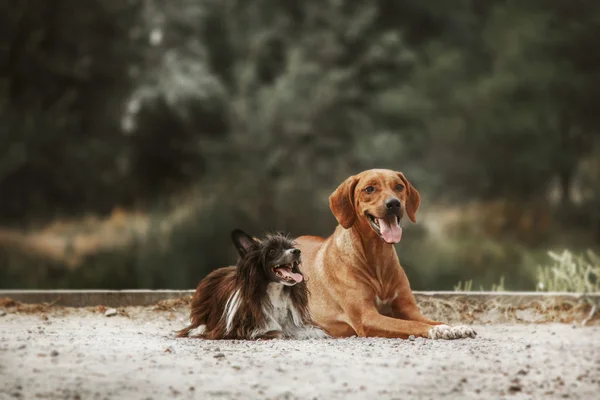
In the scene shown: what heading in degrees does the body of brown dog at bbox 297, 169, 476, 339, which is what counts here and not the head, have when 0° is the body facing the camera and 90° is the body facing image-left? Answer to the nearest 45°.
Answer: approximately 315°

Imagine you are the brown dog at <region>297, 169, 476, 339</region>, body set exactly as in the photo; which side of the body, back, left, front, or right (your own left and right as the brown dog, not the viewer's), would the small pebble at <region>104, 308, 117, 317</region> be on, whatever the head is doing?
back
